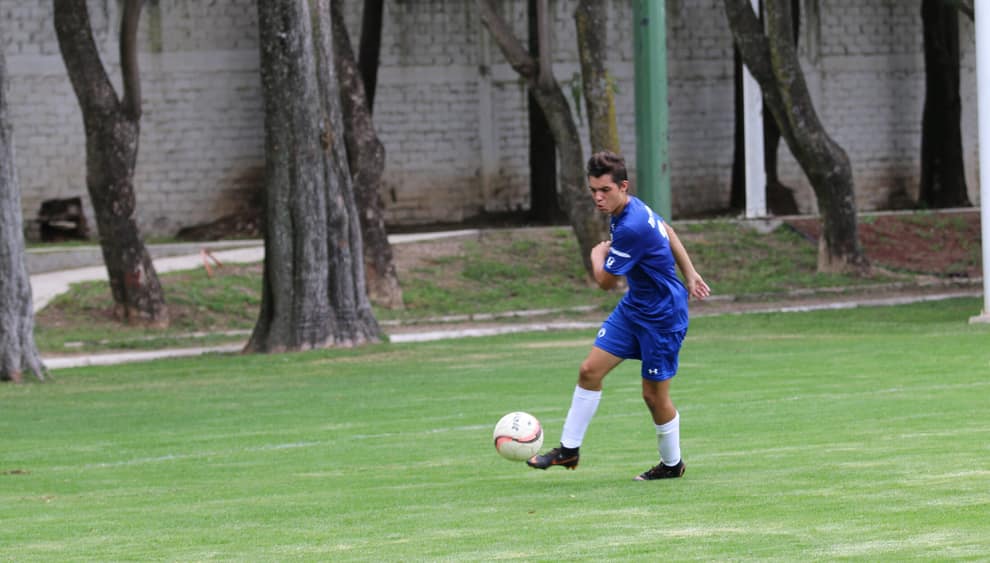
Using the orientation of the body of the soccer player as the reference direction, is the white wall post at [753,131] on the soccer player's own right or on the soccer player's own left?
on the soccer player's own right

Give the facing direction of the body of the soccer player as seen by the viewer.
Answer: to the viewer's left

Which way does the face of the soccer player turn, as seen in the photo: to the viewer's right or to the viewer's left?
to the viewer's left
